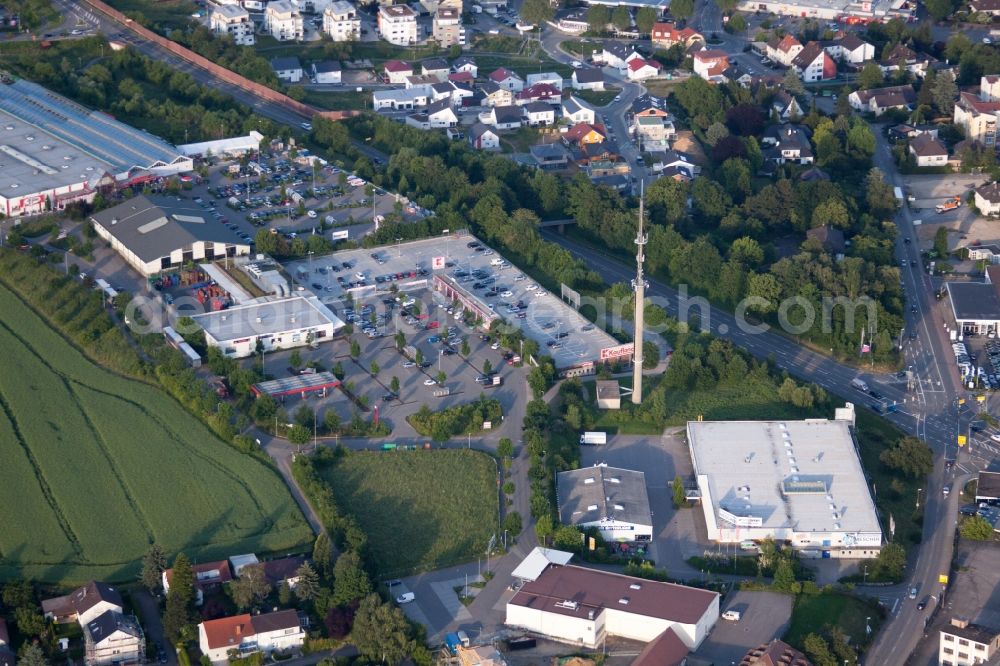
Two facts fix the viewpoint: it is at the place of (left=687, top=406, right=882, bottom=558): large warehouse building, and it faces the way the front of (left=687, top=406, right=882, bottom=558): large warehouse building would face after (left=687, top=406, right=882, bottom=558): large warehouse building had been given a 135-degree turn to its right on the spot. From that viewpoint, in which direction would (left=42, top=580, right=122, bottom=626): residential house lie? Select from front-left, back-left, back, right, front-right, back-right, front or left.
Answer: left

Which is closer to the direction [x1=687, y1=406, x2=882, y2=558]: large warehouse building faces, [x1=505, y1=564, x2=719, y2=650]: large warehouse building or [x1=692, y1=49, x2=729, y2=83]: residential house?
the large warehouse building

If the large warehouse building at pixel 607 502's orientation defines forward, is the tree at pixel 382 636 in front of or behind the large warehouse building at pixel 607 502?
in front

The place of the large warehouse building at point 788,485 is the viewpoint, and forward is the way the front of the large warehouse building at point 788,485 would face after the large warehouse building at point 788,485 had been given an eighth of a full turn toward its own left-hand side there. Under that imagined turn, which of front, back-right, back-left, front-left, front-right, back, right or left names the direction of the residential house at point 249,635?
right

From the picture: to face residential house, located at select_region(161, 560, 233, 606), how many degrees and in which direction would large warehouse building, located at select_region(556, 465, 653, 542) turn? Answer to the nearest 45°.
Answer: approximately 45° to its right

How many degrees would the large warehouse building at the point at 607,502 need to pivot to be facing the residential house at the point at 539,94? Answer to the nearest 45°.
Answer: approximately 180°

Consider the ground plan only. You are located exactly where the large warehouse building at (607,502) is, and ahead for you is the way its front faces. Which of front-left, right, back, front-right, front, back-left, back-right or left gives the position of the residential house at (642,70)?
back

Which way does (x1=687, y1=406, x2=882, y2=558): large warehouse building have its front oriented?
toward the camera

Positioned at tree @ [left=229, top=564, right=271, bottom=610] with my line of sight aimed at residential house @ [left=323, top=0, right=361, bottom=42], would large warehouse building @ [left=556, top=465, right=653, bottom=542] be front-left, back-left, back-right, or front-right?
front-right

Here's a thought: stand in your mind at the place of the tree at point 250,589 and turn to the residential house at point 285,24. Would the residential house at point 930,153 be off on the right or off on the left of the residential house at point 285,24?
right

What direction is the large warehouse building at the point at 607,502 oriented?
toward the camera

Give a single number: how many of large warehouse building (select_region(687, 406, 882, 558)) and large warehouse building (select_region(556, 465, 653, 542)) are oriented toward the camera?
2

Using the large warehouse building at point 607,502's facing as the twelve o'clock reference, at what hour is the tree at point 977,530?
The tree is roughly at 9 o'clock from the large warehouse building.

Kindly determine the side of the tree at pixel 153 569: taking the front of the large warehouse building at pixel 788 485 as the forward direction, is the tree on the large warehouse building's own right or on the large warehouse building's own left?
on the large warehouse building's own right

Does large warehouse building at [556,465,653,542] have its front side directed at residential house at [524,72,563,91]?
no

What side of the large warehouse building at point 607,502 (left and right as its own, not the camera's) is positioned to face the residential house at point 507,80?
back

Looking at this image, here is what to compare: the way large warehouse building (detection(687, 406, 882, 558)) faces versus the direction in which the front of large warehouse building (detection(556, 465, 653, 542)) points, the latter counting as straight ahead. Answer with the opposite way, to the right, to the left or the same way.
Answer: the same way

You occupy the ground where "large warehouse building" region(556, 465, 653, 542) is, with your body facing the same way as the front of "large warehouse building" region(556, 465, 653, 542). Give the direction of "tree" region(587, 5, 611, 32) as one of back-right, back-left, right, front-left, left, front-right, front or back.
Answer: back

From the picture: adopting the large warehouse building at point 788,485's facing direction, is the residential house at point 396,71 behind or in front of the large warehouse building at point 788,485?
behind

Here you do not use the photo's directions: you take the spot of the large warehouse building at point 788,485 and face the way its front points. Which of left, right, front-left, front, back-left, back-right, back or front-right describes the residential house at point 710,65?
back
